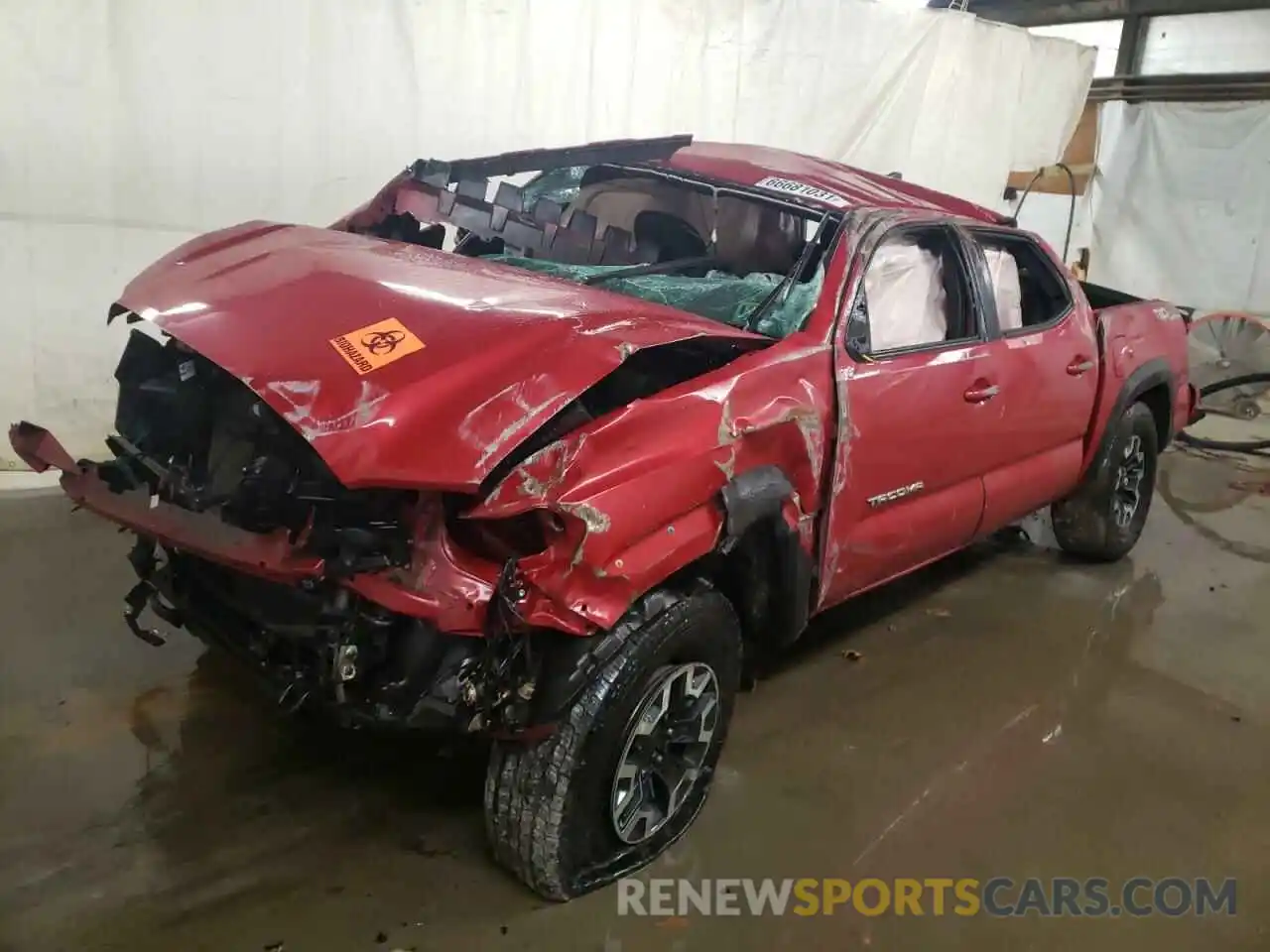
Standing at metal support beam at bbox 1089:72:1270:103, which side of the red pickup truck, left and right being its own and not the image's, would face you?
back

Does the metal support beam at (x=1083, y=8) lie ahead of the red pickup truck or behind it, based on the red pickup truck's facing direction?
behind

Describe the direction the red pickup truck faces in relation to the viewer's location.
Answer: facing the viewer and to the left of the viewer
